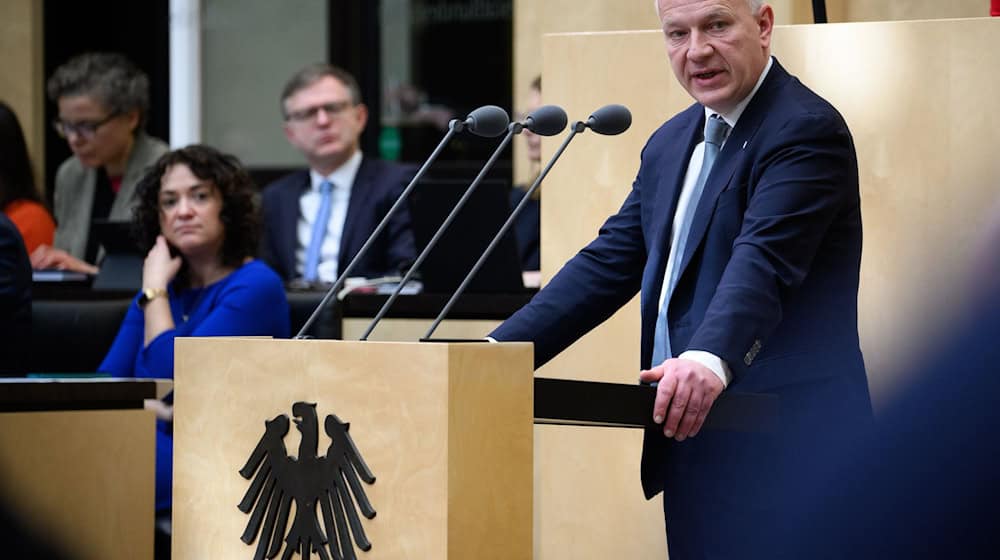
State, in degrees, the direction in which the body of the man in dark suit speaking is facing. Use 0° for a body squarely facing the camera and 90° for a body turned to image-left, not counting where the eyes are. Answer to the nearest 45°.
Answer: approximately 45°

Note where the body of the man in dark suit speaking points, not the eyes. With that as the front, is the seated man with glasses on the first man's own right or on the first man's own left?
on the first man's own right

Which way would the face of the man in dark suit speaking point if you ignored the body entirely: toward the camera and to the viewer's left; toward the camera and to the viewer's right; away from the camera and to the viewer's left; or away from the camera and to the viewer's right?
toward the camera and to the viewer's left

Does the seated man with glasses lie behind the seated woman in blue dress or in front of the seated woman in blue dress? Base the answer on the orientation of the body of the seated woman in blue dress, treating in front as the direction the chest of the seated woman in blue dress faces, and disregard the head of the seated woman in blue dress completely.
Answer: behind

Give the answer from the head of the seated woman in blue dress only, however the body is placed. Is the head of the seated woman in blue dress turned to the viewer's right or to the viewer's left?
to the viewer's right

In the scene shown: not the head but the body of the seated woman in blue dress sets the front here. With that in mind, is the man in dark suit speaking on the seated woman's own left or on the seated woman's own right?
on the seated woman's own left

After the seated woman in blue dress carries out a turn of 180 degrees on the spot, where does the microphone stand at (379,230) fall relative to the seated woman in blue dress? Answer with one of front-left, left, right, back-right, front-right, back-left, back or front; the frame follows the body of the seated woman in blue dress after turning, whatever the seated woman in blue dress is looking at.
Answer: back-right

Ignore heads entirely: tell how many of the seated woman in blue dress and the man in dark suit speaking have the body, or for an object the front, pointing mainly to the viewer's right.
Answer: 0
